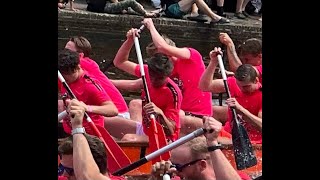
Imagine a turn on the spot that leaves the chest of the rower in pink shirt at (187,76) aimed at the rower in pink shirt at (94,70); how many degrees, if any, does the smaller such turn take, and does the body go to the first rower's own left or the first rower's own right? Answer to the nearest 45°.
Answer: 0° — they already face them

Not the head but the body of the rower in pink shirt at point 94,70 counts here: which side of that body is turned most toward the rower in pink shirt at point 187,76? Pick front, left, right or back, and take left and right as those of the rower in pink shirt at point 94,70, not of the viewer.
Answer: back

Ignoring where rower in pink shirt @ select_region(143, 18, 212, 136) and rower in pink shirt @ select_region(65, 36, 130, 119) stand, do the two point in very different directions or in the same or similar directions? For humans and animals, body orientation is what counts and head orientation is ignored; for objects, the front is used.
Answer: same or similar directions

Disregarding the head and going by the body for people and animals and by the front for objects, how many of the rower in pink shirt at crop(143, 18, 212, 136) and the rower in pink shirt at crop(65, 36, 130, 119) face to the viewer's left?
2

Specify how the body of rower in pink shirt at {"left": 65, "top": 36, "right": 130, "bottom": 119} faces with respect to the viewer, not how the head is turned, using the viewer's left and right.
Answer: facing to the left of the viewer

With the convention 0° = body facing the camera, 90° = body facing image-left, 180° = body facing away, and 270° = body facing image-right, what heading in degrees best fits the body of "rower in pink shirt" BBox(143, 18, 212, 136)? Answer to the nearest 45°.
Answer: approximately 90°
